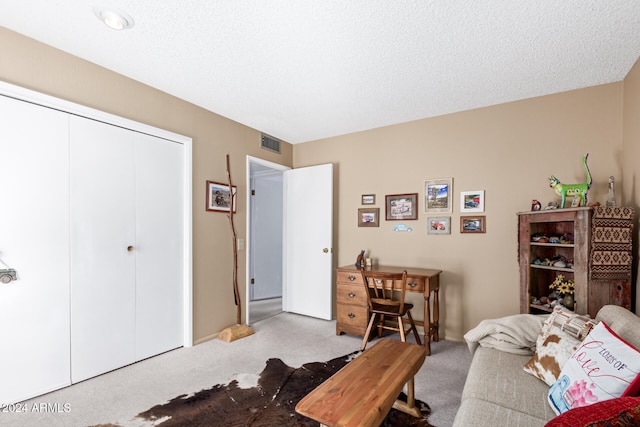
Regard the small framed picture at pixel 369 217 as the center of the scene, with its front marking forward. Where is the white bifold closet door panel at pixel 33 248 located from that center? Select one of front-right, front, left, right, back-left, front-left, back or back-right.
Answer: front-right

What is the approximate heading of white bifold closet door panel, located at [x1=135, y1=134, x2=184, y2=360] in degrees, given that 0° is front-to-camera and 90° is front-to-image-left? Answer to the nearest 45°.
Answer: approximately 315°

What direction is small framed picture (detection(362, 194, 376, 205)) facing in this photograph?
toward the camera

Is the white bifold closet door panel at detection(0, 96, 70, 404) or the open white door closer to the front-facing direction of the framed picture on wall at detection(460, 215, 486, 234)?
the white bifold closet door panel

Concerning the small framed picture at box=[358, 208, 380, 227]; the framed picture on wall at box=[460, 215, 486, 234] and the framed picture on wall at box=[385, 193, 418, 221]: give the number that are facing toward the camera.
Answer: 3

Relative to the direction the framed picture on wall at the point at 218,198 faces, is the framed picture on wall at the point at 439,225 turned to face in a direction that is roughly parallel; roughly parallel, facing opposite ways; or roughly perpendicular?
roughly perpendicular

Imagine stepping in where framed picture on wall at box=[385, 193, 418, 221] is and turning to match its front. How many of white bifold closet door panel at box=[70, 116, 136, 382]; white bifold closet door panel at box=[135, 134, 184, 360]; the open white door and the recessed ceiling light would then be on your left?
0

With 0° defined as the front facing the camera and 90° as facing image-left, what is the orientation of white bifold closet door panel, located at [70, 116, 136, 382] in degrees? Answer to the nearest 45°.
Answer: approximately 315°

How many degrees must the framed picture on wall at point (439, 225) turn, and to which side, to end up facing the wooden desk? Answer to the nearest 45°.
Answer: approximately 45° to its right

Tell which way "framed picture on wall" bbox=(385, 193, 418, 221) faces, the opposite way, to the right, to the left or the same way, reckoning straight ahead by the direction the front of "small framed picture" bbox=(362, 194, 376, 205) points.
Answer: the same way

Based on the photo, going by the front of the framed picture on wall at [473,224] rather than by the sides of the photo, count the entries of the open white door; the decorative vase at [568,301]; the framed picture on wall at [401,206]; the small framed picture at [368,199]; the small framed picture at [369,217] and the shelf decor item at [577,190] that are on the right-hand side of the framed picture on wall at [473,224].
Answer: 4

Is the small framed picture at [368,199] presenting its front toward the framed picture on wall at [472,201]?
no

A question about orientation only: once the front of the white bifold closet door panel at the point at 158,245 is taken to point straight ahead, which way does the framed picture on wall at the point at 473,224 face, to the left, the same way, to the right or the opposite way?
to the right

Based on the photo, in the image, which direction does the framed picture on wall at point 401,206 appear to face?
toward the camera

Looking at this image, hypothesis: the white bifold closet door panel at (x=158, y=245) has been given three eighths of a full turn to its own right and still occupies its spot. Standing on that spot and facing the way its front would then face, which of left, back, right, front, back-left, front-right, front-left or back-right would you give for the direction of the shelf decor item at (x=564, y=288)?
back-left

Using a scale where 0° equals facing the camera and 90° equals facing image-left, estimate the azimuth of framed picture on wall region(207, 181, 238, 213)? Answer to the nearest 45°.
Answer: approximately 315°

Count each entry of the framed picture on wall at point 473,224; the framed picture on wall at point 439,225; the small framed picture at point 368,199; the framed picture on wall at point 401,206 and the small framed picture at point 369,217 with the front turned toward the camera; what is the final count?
5

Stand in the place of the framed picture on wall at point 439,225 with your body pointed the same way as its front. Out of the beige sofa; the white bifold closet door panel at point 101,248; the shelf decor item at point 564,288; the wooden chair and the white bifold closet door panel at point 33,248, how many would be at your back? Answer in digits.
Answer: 0

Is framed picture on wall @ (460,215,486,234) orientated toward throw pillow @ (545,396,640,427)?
yes

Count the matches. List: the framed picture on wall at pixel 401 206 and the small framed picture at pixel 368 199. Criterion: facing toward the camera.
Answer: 2
